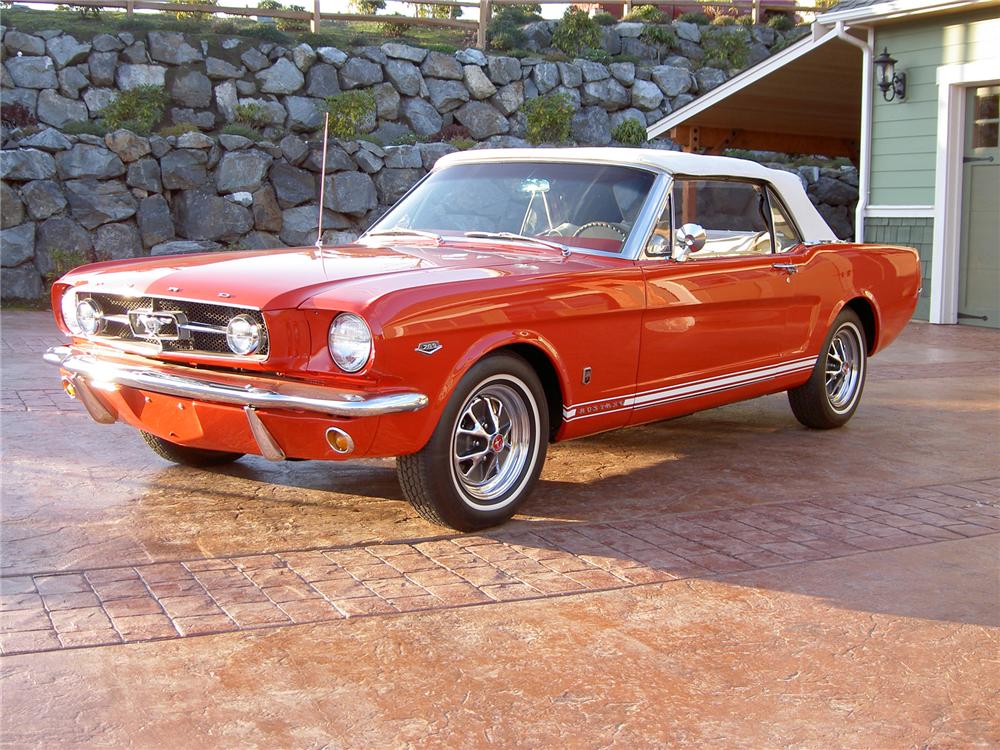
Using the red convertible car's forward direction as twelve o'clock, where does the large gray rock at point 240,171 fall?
The large gray rock is roughly at 4 o'clock from the red convertible car.

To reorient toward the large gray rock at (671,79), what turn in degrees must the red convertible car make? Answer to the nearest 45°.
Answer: approximately 135° to its right

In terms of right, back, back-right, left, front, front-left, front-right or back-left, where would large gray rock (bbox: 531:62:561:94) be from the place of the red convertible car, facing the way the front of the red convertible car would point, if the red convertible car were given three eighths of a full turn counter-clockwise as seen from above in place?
left

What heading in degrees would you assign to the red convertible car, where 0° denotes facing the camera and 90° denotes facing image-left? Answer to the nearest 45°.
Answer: approximately 45°

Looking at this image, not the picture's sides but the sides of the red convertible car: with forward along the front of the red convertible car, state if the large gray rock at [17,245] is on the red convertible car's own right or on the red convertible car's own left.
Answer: on the red convertible car's own right

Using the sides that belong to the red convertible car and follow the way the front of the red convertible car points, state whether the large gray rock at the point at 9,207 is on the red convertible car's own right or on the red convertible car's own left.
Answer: on the red convertible car's own right

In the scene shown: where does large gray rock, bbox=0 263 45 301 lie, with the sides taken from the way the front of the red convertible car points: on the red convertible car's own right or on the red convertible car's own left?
on the red convertible car's own right

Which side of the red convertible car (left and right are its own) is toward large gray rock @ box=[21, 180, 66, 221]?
right

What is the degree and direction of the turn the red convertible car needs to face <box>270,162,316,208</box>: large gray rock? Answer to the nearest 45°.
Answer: approximately 135° to its right
